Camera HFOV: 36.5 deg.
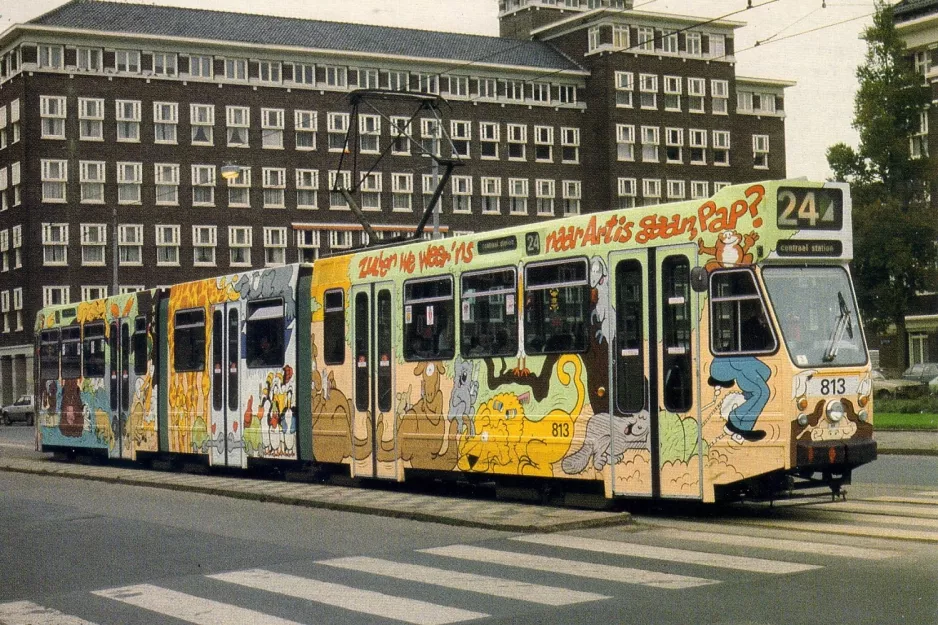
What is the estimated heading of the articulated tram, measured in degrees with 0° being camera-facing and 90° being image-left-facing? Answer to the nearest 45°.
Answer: approximately 315°

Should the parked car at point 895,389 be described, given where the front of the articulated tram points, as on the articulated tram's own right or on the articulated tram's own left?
on the articulated tram's own left
